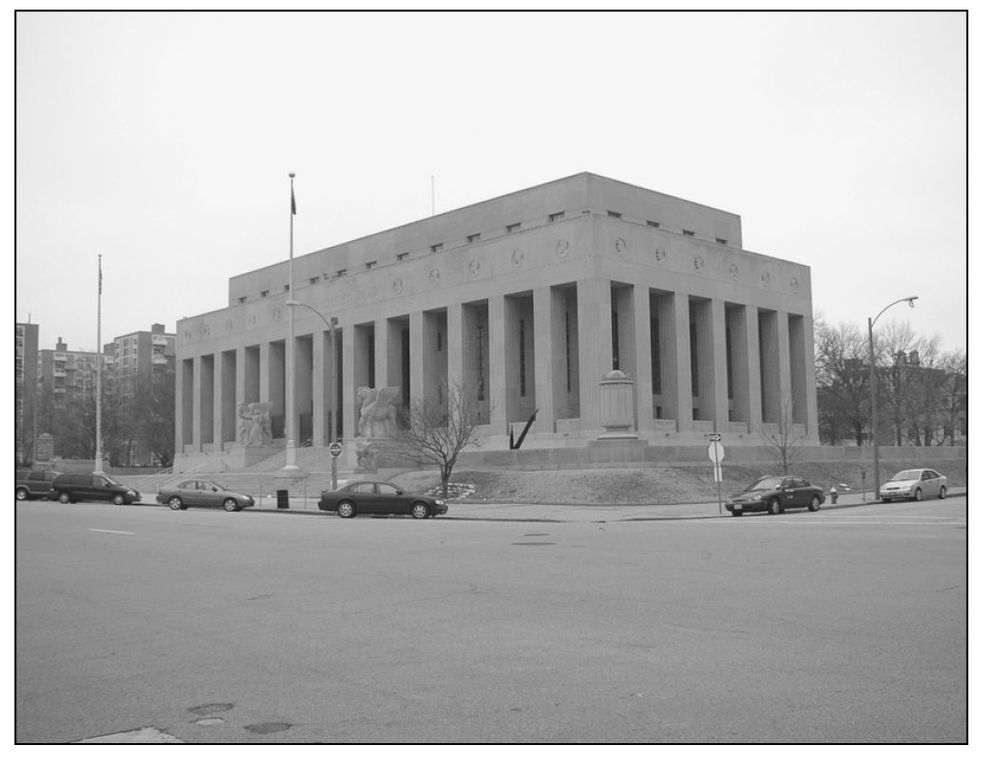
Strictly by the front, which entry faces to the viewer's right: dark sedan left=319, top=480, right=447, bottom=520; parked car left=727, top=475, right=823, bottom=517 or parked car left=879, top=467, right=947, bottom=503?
the dark sedan

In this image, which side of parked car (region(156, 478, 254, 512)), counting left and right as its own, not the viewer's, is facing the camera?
right

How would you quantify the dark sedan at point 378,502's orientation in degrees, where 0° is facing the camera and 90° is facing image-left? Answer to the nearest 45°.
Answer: approximately 270°

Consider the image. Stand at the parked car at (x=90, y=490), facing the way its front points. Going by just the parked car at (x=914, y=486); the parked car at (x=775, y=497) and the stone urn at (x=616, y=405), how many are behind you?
0

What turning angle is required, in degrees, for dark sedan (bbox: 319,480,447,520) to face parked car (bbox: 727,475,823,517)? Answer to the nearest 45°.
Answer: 0° — it already faces it

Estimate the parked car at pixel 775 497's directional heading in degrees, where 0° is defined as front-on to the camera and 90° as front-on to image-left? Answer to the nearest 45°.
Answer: approximately 45°

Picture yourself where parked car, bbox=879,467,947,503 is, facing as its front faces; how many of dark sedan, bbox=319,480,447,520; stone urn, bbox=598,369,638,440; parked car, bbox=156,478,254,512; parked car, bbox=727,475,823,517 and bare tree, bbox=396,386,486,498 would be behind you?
0

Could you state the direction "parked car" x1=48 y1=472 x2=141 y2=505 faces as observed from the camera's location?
facing to the right of the viewer

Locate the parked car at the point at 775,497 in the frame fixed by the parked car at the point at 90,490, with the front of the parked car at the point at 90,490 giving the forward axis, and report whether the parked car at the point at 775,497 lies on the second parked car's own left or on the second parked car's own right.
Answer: on the second parked car's own right

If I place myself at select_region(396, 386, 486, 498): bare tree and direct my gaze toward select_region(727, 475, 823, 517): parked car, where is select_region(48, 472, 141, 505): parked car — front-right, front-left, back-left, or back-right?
back-right

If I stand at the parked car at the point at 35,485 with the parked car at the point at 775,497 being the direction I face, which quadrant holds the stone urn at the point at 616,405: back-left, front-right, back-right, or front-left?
front-left

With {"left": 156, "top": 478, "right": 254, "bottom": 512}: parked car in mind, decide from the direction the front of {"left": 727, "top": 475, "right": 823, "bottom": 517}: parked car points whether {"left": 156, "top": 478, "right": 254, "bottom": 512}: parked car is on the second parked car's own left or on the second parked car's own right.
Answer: on the second parked car's own right

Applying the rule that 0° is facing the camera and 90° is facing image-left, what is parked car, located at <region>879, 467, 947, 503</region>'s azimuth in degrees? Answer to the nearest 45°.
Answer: approximately 45°

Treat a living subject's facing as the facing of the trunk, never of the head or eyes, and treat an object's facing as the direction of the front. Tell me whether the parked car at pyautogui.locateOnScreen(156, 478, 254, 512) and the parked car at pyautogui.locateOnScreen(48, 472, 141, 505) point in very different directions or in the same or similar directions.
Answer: same or similar directions

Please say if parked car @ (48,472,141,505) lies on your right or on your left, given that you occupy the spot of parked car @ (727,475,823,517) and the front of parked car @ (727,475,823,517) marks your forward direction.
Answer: on your right

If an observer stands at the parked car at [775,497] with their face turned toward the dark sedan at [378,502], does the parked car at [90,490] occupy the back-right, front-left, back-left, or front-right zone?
front-right

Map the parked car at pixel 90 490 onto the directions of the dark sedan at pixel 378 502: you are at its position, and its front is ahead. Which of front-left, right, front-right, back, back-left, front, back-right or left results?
back-left

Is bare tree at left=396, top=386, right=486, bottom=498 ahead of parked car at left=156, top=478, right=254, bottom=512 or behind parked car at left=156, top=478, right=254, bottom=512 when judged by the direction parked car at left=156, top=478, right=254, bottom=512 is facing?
ahead

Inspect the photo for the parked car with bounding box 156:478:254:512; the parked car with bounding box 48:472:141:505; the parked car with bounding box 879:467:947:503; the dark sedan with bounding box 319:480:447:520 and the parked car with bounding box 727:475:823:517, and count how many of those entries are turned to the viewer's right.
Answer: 3

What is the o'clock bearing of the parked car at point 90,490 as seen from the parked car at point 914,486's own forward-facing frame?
the parked car at point 90,490 is roughly at 1 o'clock from the parked car at point 914,486.
